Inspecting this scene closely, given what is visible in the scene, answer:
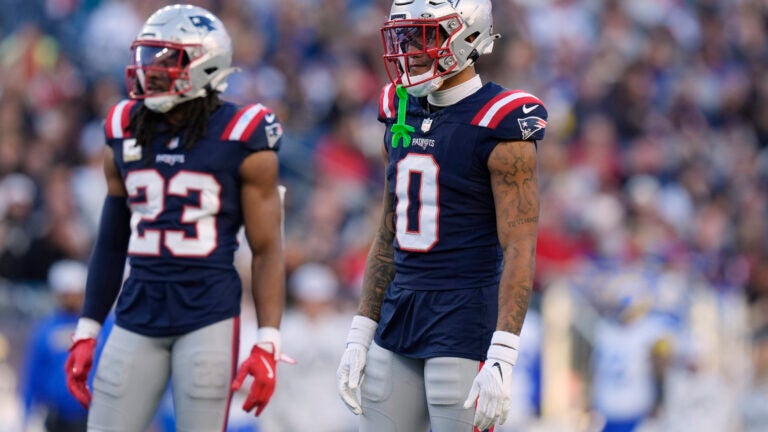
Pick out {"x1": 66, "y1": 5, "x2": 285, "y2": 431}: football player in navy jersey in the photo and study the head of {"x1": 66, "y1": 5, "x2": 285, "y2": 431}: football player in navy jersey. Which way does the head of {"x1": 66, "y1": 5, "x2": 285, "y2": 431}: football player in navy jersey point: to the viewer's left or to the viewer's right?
to the viewer's left

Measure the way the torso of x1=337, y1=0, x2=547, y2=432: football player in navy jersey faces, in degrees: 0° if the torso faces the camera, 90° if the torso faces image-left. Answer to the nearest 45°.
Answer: approximately 45°

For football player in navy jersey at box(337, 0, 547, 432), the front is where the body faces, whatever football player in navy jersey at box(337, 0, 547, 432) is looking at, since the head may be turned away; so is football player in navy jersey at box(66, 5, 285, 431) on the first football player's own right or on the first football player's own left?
on the first football player's own right
